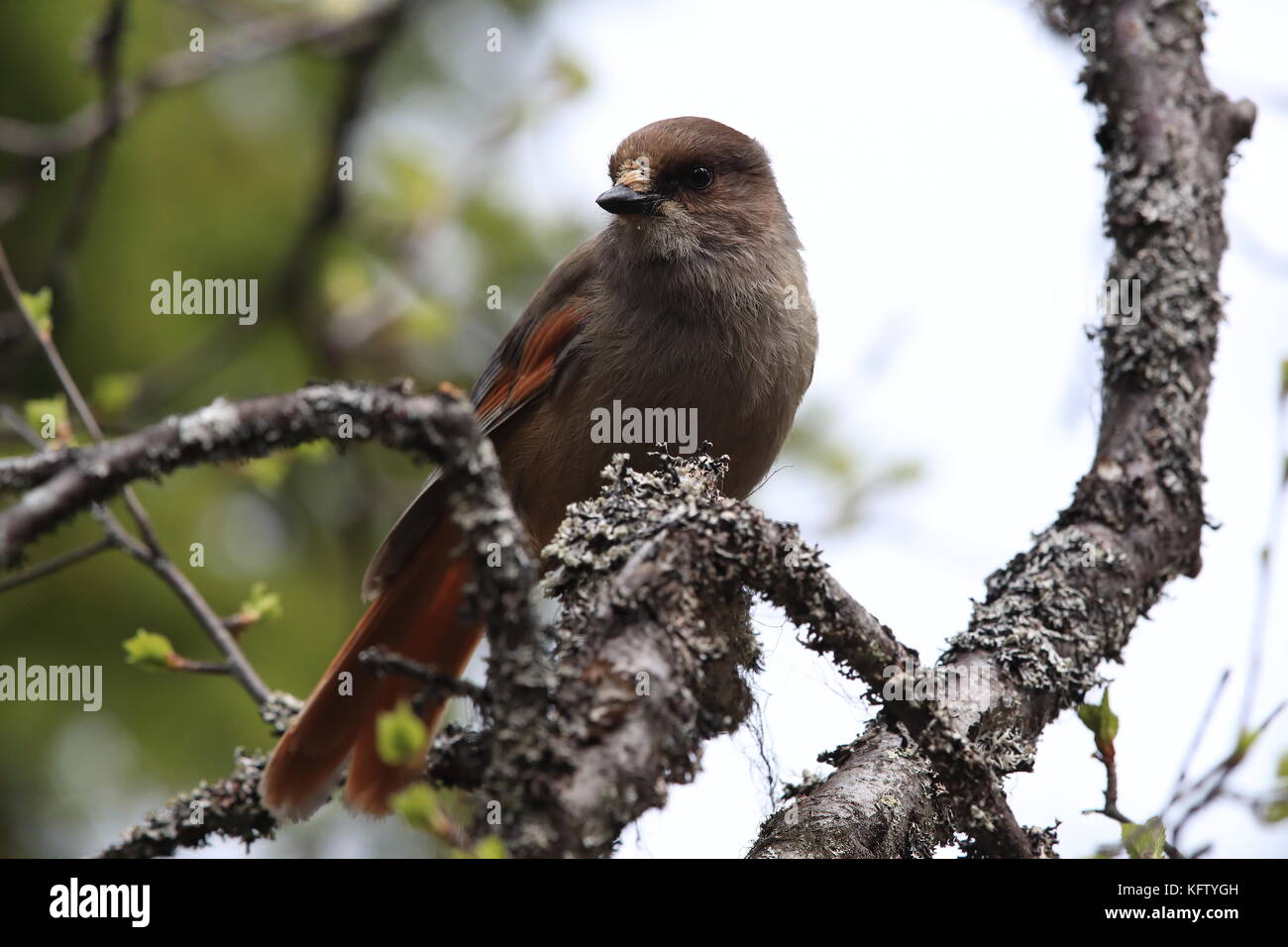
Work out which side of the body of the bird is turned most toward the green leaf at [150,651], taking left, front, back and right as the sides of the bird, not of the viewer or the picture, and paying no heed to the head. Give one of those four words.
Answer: right

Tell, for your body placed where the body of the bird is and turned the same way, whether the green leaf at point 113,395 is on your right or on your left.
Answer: on your right

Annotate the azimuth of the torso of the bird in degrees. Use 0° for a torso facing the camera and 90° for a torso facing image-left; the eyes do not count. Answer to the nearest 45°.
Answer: approximately 315°

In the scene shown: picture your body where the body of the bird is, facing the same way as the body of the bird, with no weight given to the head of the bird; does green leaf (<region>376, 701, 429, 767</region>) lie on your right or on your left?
on your right

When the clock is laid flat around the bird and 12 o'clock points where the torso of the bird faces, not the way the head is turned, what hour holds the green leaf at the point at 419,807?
The green leaf is roughly at 2 o'clock from the bird.
